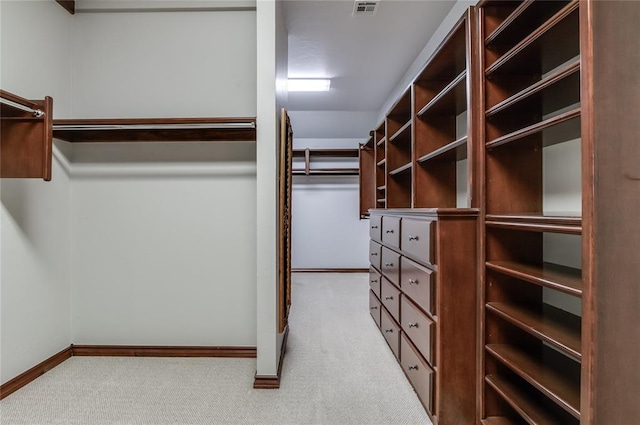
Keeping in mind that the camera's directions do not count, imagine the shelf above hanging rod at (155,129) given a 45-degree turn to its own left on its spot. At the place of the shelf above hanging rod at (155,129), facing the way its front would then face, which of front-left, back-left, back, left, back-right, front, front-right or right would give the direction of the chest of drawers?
front

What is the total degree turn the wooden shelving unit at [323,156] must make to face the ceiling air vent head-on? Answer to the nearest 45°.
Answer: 0° — it already faces it

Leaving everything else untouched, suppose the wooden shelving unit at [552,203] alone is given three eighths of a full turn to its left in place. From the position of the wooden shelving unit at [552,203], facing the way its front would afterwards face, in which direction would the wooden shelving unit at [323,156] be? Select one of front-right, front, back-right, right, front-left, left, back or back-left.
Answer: back-left

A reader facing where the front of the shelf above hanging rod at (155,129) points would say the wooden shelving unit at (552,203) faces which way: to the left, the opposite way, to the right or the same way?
to the right

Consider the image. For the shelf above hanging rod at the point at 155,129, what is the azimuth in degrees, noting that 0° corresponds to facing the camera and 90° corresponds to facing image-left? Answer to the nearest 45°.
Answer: approximately 0°

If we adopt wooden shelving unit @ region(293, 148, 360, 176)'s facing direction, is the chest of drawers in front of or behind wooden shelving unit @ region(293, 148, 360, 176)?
in front

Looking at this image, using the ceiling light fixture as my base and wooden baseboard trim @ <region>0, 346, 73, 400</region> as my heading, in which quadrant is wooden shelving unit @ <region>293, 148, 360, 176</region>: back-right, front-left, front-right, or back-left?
back-right

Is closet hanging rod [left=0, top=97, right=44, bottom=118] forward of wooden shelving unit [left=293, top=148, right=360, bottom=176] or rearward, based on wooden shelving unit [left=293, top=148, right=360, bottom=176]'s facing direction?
forward

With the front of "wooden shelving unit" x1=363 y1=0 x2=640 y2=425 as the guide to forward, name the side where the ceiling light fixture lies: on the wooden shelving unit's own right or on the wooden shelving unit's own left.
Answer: on the wooden shelving unit's own right

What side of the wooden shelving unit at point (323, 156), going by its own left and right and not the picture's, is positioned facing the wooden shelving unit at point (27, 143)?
front

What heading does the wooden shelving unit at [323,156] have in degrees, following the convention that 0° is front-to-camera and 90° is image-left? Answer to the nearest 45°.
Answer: approximately 0°

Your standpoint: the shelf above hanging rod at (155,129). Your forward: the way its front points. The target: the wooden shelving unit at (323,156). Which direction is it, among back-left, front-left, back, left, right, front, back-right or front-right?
back-left

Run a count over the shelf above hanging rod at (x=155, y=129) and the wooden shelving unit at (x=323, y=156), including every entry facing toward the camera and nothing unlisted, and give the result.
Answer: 2
